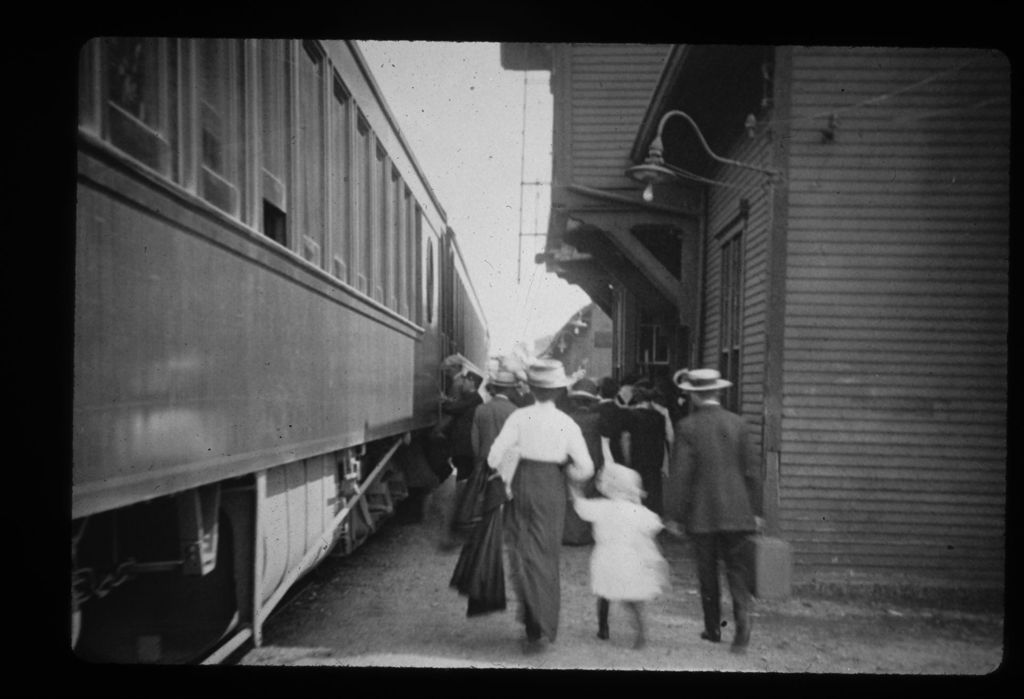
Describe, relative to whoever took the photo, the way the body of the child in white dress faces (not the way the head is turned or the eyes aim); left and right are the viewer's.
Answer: facing away from the viewer

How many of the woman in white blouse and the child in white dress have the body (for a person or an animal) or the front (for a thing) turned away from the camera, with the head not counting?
2

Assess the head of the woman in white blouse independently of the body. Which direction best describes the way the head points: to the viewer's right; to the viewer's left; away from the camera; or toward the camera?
away from the camera

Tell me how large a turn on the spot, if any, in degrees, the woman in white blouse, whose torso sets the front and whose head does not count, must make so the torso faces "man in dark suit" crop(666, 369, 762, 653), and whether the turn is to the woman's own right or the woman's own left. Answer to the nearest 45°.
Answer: approximately 90° to the woman's own right

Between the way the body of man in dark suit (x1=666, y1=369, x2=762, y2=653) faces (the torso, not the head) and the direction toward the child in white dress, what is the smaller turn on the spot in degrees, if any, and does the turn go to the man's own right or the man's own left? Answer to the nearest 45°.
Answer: approximately 135° to the man's own left

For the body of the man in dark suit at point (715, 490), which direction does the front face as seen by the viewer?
away from the camera

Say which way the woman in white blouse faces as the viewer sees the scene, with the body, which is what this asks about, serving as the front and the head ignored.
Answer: away from the camera

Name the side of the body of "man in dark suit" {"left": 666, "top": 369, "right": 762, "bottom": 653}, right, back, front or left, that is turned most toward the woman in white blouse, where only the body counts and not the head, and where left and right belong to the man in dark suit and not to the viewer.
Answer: left

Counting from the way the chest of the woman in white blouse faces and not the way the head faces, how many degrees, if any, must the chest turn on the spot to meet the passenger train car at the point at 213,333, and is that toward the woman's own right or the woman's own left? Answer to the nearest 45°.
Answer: approximately 135° to the woman's own left
